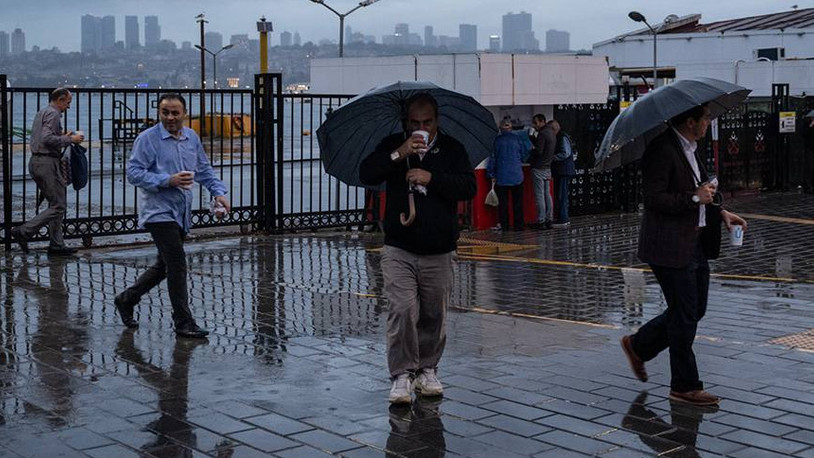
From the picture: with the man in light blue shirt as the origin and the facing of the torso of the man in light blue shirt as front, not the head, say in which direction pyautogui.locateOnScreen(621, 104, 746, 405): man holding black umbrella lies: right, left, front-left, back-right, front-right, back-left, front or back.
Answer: front

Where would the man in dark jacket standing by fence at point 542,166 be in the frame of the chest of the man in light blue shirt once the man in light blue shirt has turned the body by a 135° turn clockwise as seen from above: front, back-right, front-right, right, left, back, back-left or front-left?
back-right

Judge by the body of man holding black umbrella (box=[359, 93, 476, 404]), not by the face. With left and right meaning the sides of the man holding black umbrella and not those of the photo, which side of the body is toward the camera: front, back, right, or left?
front
